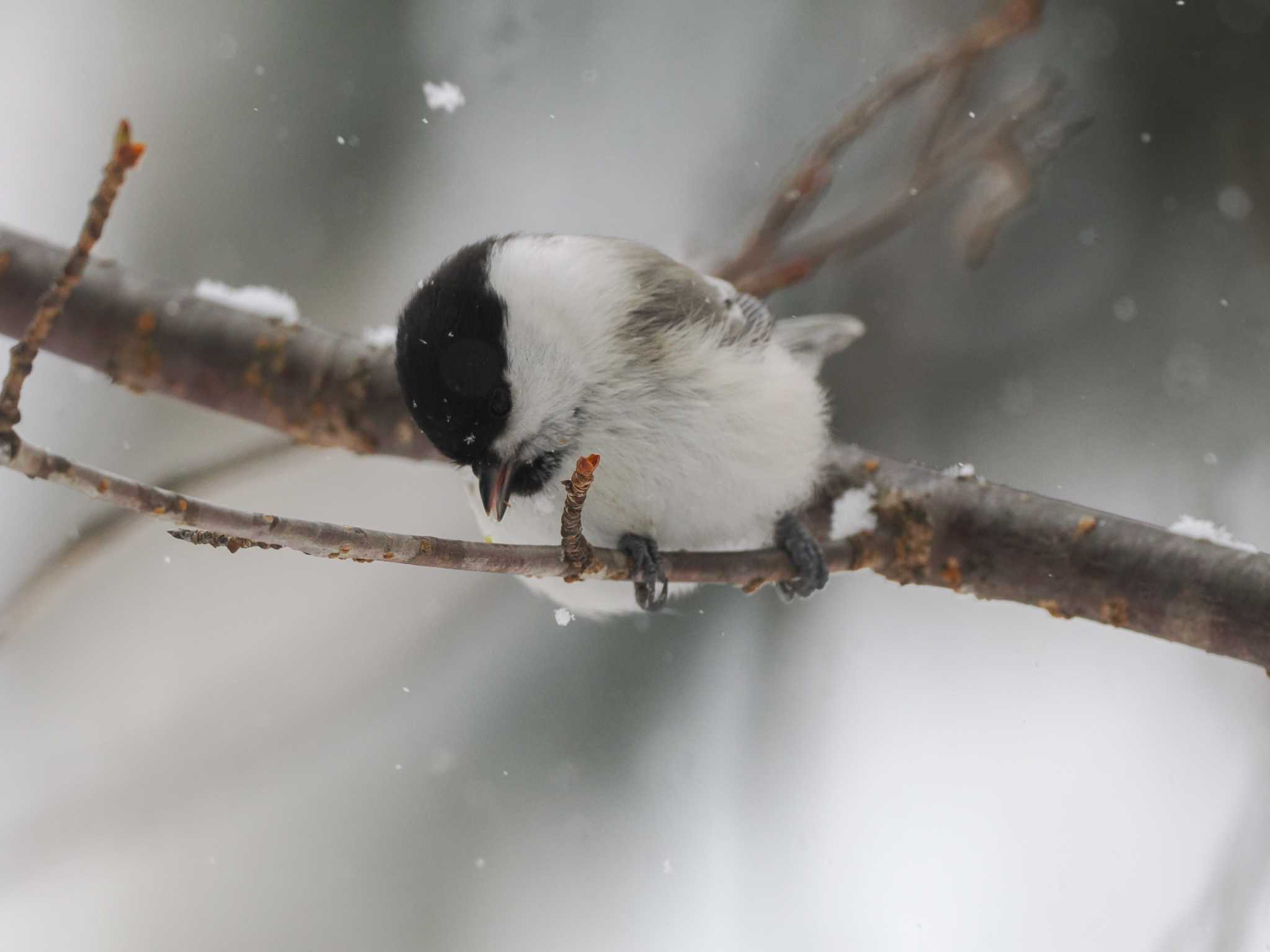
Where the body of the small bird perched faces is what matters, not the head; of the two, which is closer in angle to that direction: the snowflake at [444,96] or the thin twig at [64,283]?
the thin twig

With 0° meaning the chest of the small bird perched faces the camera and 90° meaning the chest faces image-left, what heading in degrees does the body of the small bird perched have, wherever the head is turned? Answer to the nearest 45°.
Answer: approximately 45°

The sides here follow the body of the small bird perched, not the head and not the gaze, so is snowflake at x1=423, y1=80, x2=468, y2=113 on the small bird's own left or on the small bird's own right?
on the small bird's own right

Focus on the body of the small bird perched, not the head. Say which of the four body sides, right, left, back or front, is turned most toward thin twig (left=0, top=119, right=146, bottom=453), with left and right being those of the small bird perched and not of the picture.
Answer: front
